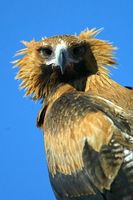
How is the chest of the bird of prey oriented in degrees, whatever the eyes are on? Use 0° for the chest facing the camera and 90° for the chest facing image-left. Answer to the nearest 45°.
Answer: approximately 90°
